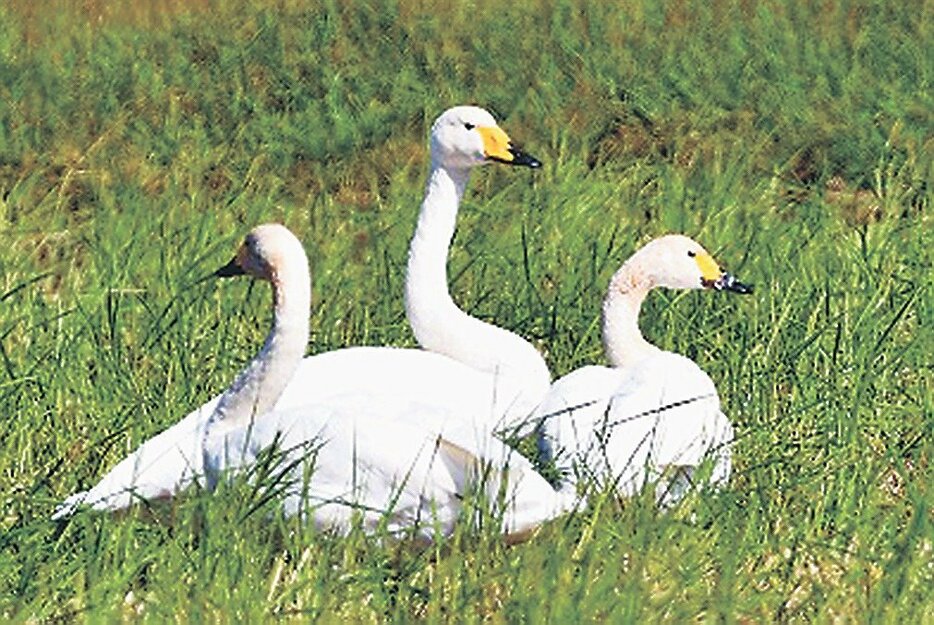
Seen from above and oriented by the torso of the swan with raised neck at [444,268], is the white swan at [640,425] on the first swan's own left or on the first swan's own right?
on the first swan's own right

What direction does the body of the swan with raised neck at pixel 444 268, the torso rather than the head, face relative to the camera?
to the viewer's right

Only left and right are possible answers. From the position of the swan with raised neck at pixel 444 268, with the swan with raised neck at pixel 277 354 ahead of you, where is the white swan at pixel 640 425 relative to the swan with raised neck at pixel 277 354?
left

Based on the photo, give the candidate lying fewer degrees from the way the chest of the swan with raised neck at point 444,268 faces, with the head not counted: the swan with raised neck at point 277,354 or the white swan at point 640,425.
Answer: the white swan
